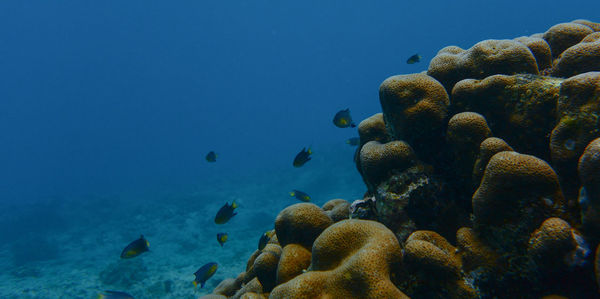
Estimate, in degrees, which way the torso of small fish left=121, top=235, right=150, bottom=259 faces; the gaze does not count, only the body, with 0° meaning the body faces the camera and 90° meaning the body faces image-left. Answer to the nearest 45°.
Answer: approximately 90°

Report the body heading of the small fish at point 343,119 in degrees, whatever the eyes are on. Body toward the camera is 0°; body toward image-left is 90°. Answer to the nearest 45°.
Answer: approximately 90°

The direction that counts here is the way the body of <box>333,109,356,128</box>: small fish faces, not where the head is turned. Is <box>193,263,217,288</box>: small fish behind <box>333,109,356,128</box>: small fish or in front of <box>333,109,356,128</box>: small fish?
in front
